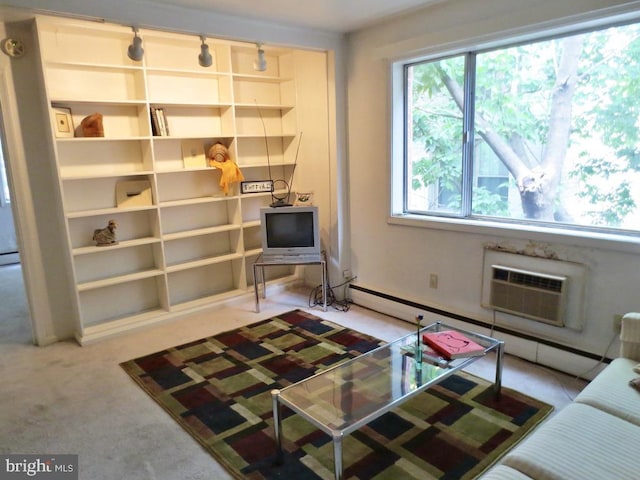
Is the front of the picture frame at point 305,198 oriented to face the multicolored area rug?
yes

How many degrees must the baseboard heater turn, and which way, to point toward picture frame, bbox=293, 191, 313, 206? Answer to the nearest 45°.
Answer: approximately 45° to its right

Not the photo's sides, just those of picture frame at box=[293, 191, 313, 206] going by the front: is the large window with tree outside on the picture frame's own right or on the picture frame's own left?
on the picture frame's own left

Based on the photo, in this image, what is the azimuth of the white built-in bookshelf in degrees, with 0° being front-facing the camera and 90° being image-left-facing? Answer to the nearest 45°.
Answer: approximately 315°

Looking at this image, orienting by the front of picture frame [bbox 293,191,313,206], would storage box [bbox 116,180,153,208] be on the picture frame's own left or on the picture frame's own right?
on the picture frame's own right

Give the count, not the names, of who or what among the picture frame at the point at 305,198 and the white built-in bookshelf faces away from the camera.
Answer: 0

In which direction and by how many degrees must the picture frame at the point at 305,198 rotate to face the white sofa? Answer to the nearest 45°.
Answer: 0° — it already faces it

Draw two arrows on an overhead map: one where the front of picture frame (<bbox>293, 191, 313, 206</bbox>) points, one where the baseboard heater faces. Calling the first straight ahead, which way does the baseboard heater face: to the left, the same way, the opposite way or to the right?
to the right
